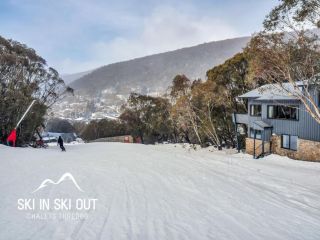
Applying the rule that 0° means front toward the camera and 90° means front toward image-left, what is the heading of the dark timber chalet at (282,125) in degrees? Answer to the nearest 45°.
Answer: approximately 45°
